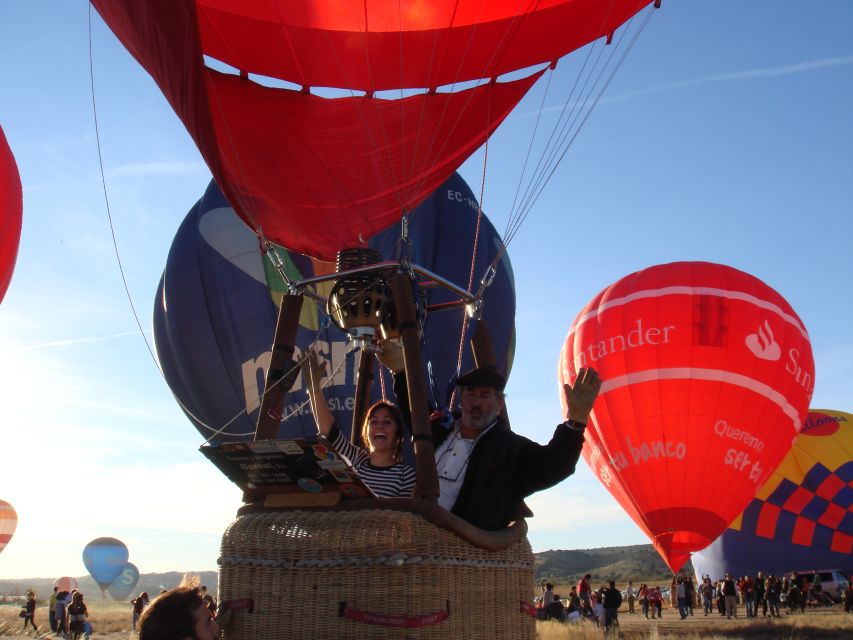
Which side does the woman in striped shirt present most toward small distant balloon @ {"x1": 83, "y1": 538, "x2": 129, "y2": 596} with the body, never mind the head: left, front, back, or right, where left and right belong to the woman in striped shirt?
back

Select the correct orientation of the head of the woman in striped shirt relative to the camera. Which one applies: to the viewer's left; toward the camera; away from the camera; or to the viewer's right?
toward the camera

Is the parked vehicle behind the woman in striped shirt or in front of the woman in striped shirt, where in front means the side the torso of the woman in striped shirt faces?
behind

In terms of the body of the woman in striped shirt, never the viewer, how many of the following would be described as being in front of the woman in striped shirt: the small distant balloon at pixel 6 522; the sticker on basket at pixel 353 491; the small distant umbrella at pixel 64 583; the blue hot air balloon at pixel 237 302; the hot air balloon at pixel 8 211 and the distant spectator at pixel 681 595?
1

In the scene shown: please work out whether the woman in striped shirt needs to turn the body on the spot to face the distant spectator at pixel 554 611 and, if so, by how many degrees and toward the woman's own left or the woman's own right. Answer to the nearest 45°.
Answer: approximately 180°

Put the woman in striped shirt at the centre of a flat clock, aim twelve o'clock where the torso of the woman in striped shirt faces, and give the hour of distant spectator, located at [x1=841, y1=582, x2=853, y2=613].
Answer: The distant spectator is roughly at 7 o'clock from the woman in striped shirt.

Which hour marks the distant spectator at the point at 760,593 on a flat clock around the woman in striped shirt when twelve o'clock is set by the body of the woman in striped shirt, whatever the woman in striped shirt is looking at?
The distant spectator is roughly at 7 o'clock from the woman in striped shirt.

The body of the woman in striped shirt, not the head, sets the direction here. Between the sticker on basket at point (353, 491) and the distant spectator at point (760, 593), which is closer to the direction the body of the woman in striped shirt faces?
the sticker on basket

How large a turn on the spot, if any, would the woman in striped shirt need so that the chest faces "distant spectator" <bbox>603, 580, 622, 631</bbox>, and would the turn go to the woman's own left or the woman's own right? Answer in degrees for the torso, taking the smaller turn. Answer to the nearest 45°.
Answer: approximately 180°

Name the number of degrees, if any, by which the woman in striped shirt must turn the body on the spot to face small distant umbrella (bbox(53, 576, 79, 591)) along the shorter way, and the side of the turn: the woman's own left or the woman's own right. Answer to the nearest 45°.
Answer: approximately 180°

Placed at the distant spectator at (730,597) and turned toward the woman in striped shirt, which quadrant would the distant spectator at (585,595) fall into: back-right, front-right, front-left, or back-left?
front-right

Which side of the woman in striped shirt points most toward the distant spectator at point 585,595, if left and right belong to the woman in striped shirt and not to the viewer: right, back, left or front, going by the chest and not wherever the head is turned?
back

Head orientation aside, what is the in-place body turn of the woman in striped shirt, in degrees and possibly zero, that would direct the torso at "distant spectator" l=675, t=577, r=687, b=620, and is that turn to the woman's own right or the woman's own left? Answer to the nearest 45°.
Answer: approximately 180°

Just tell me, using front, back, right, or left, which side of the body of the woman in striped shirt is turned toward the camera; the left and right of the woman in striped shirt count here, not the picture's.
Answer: front

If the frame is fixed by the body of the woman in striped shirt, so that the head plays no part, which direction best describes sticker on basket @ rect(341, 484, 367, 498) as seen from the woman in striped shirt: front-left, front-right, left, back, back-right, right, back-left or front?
front

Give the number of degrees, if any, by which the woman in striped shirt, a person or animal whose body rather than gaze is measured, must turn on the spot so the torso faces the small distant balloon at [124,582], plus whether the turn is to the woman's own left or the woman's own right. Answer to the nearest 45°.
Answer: approximately 180°

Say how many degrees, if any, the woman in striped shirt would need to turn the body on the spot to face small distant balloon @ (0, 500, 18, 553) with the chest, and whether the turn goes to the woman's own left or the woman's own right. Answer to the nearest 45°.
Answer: approximately 180°

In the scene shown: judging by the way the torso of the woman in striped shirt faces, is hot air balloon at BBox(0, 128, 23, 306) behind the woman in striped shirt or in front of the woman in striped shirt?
behind
